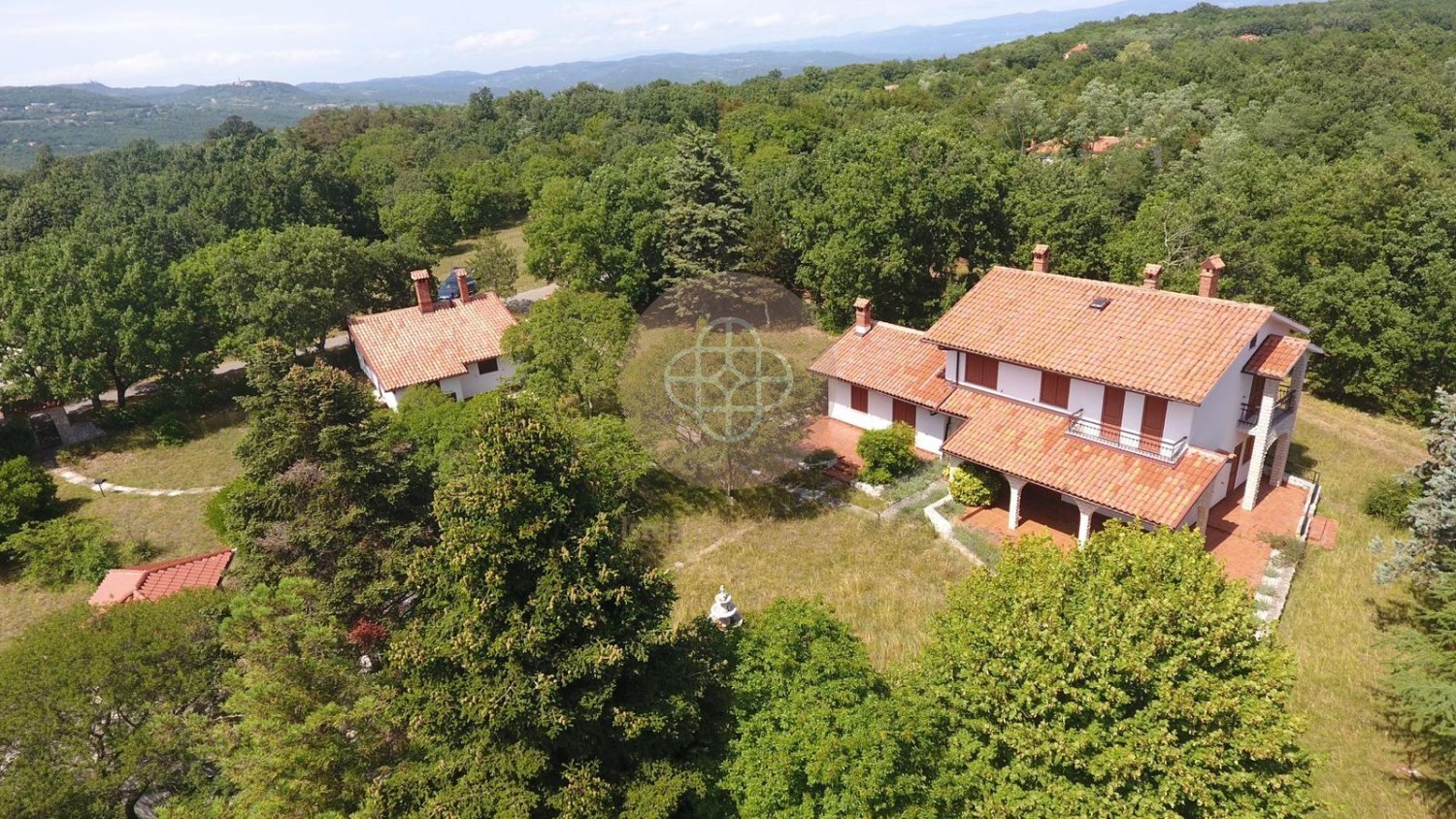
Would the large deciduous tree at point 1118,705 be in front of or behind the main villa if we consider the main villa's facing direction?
in front

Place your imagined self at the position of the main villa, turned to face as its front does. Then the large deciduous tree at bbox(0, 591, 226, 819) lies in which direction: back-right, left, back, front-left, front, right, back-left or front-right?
front

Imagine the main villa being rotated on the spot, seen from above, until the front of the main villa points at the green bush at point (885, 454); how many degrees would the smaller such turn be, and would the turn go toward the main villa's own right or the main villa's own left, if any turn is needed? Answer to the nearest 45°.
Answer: approximately 45° to the main villa's own right

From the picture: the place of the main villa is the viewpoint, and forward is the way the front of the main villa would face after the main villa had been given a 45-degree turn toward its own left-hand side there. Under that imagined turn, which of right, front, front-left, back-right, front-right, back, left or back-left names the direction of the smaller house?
right

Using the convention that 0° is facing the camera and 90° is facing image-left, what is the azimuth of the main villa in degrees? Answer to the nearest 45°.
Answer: approximately 45°

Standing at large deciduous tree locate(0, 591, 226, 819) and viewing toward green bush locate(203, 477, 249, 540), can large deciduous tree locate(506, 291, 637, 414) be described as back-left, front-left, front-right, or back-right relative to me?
front-right

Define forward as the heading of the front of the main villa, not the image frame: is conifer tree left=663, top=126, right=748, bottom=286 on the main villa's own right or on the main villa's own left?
on the main villa's own right

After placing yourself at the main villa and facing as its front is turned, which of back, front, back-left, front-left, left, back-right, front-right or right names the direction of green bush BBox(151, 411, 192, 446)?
front-right

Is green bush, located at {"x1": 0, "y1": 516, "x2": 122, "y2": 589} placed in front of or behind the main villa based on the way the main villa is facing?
in front
